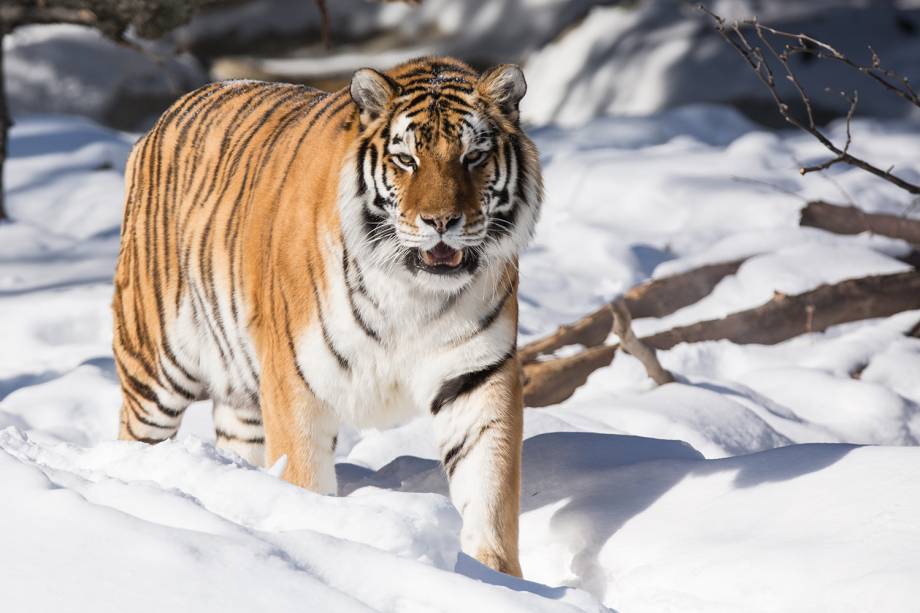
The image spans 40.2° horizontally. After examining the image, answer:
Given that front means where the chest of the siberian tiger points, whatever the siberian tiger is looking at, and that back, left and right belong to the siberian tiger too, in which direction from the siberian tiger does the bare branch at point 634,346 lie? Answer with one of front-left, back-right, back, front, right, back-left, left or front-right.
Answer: left

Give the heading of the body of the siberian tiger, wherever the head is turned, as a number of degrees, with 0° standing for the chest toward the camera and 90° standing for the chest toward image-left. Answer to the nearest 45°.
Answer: approximately 315°

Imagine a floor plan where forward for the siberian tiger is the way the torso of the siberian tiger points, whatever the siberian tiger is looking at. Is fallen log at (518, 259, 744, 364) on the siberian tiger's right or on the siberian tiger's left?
on the siberian tiger's left

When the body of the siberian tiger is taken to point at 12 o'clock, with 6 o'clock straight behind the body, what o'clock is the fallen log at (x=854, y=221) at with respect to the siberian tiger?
The fallen log is roughly at 9 o'clock from the siberian tiger.

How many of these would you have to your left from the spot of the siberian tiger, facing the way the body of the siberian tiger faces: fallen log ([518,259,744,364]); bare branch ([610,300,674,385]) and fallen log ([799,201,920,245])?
3

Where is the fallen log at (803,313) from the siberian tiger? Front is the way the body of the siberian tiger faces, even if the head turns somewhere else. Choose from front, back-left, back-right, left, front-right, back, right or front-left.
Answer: left
